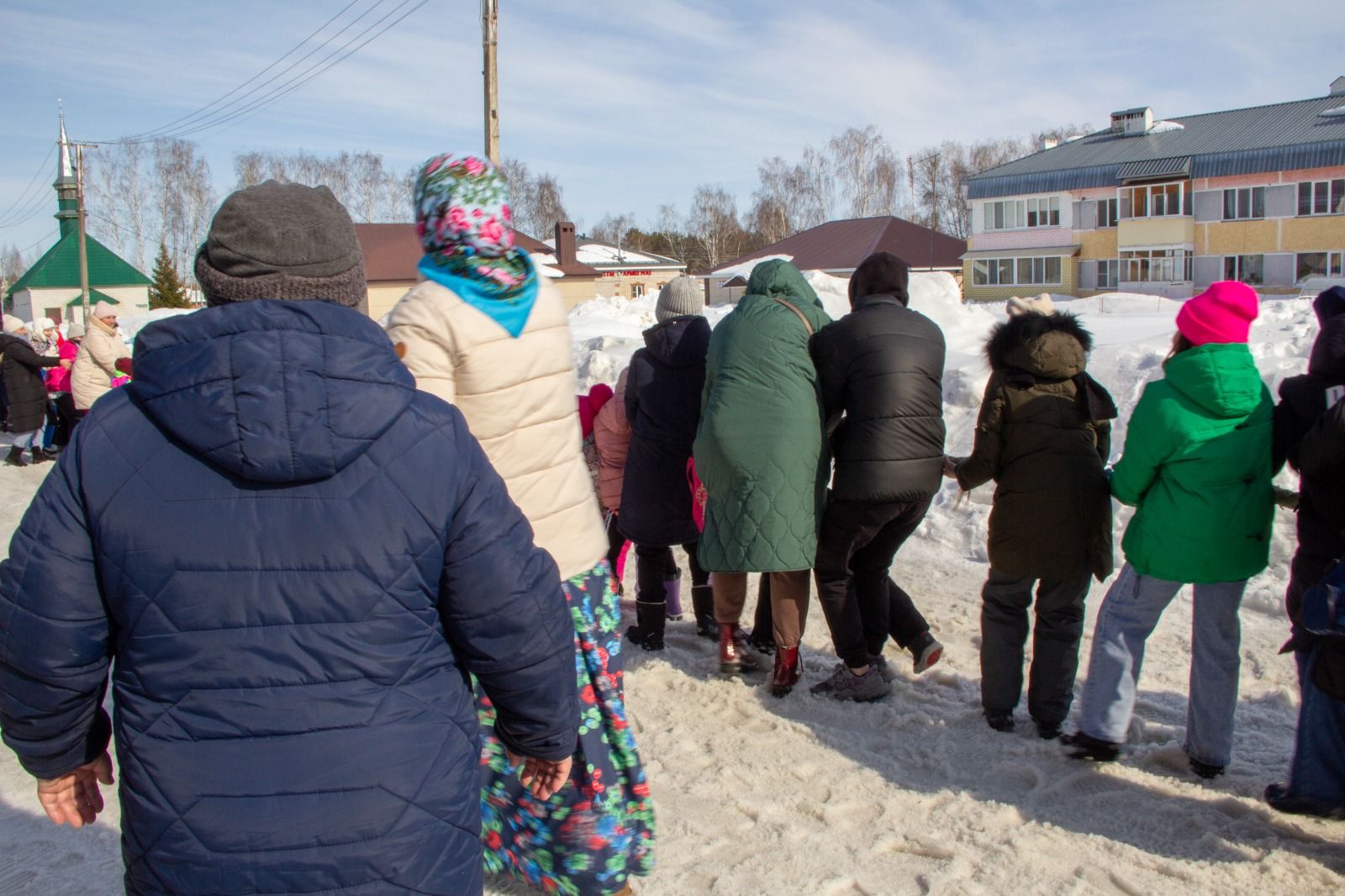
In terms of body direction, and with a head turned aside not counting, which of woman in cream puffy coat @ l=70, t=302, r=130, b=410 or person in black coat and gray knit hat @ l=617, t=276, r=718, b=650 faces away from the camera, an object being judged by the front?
the person in black coat and gray knit hat

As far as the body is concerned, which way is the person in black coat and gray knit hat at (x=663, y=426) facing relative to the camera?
away from the camera

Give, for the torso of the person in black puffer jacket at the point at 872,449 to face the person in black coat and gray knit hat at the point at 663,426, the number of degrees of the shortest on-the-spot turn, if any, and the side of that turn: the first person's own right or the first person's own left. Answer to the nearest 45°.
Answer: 0° — they already face them

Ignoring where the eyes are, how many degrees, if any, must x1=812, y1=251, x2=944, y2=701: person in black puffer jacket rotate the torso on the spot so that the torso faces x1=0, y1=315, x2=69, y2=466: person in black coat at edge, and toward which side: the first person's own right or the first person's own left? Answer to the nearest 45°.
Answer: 0° — they already face them

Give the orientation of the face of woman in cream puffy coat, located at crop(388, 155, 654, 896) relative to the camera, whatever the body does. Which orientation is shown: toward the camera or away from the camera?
away from the camera

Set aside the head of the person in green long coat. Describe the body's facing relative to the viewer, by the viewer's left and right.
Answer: facing away from the viewer

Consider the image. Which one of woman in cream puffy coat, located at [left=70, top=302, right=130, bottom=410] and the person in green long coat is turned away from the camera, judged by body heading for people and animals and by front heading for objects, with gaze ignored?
the person in green long coat
